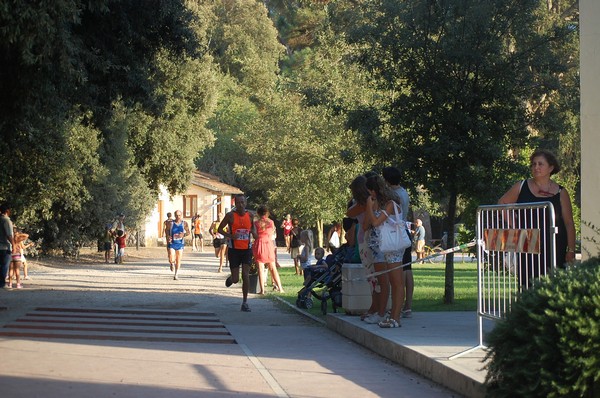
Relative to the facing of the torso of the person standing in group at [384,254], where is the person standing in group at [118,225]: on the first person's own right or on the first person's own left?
on the first person's own right

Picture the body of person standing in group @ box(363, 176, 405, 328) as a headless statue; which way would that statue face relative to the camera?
to the viewer's left

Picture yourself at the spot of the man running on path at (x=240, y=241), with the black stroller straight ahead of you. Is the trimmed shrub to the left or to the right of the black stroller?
right

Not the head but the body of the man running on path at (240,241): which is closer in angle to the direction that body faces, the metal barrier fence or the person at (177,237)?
the metal barrier fence

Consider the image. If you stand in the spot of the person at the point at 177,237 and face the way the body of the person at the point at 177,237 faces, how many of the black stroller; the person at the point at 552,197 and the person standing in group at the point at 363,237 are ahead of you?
3

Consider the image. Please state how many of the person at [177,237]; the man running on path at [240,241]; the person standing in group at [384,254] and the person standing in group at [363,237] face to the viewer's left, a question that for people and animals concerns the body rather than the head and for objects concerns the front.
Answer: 2

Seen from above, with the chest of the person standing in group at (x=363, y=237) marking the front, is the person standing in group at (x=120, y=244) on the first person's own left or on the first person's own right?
on the first person's own right

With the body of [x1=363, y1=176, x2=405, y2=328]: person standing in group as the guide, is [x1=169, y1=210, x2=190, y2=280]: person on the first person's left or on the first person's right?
on the first person's right
